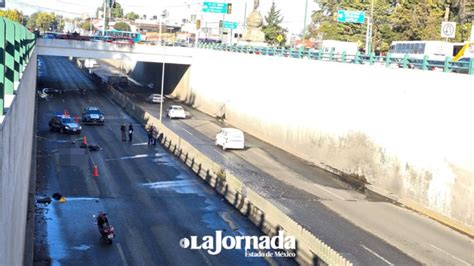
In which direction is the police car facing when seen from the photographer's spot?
facing the viewer and to the right of the viewer

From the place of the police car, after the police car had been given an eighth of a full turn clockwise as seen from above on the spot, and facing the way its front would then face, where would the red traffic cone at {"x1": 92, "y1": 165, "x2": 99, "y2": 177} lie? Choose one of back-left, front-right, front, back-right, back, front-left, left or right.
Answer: front

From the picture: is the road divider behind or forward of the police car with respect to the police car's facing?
forward

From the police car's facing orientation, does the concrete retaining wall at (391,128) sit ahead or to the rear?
ahead
